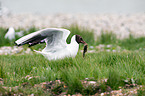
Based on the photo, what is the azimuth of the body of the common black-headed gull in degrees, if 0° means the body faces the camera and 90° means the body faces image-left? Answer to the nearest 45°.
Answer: approximately 270°
